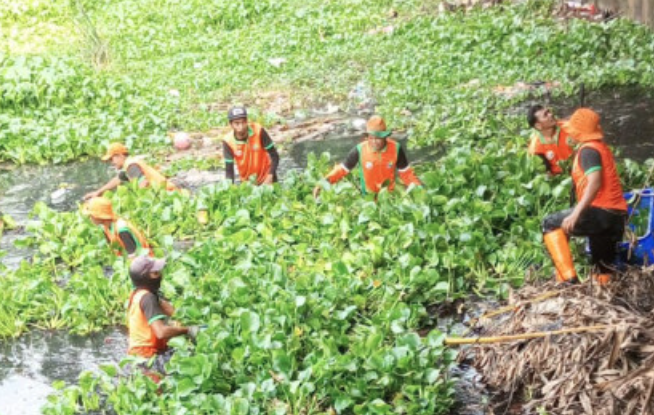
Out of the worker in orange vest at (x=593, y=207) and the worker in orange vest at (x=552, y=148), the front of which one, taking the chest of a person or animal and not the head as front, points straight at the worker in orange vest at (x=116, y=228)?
the worker in orange vest at (x=593, y=207)

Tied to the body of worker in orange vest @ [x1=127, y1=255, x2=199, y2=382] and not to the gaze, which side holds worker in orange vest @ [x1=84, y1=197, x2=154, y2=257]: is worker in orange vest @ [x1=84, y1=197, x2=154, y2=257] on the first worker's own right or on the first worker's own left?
on the first worker's own left

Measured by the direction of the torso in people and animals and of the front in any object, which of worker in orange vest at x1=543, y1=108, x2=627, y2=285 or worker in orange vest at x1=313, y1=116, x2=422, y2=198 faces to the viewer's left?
worker in orange vest at x1=543, y1=108, x2=627, y2=285

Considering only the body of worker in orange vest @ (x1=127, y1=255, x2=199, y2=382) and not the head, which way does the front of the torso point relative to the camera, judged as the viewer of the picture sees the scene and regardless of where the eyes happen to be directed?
to the viewer's right

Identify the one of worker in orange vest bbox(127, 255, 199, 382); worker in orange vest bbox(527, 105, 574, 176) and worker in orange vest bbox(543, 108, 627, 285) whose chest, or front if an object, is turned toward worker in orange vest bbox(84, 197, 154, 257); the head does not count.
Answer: worker in orange vest bbox(543, 108, 627, 285)

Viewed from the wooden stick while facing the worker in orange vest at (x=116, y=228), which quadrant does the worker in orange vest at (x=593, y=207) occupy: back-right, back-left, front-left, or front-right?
back-right

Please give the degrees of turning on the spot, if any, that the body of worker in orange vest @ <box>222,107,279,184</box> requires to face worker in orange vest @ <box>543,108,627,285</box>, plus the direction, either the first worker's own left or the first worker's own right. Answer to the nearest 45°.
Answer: approximately 45° to the first worker's own left

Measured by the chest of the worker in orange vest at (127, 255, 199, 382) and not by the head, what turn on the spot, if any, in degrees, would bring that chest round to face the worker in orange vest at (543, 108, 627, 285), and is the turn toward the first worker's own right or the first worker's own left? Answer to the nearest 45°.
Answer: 0° — they already face them

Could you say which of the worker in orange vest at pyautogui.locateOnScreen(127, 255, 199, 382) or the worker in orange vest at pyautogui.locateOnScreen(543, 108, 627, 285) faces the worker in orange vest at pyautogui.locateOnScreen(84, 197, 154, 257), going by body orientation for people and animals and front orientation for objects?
the worker in orange vest at pyautogui.locateOnScreen(543, 108, 627, 285)

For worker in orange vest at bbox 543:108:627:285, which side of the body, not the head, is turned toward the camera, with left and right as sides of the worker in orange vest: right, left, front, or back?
left

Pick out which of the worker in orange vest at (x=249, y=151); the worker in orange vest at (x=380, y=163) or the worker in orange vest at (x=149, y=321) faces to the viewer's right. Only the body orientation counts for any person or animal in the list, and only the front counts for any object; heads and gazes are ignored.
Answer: the worker in orange vest at (x=149, y=321)
